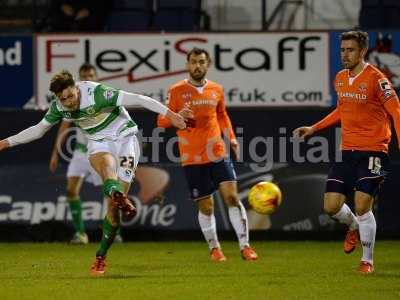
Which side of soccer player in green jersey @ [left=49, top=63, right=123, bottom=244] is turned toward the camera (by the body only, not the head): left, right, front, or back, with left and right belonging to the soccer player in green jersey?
front

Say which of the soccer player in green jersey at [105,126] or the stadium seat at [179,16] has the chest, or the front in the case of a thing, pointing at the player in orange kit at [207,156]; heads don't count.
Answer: the stadium seat

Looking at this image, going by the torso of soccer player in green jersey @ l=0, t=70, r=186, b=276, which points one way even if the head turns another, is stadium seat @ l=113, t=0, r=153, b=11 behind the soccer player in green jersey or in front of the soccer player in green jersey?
behind

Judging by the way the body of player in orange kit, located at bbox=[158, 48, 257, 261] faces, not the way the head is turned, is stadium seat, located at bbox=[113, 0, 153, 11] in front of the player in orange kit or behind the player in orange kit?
behind

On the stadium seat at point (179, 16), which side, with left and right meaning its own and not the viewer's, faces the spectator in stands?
right

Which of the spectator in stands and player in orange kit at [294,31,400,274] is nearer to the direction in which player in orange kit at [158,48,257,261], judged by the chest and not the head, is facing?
the player in orange kit

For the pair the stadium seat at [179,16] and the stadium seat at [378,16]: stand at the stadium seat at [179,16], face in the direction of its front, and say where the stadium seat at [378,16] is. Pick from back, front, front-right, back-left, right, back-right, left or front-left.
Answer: left

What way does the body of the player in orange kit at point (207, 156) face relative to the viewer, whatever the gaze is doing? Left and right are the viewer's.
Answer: facing the viewer

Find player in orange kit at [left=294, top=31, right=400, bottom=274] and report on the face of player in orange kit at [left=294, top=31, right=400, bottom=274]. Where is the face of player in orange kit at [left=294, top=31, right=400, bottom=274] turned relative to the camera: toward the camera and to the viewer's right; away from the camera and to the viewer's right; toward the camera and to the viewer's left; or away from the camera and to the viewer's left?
toward the camera and to the viewer's left

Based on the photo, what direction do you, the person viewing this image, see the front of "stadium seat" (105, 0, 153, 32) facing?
facing the viewer

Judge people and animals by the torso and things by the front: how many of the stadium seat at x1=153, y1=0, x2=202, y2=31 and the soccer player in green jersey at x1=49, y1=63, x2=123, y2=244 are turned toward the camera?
2
